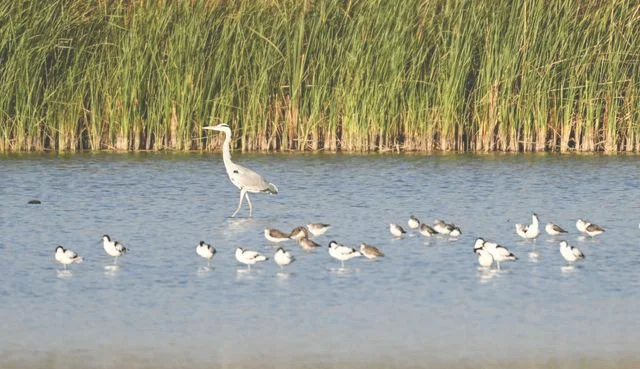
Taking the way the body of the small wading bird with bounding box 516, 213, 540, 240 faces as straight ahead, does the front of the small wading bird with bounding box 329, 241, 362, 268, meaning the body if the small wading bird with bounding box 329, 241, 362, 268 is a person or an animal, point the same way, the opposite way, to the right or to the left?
the opposite way

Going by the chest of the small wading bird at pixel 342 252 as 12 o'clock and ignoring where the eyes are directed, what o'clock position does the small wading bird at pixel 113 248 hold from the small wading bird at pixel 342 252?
the small wading bird at pixel 113 248 is roughly at 12 o'clock from the small wading bird at pixel 342 252.

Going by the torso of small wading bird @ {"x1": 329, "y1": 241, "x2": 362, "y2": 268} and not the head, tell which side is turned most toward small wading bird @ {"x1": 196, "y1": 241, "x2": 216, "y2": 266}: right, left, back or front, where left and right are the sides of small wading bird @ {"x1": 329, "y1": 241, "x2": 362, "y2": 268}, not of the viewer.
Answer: front

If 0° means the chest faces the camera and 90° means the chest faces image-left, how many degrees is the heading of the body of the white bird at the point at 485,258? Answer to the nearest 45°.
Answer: approximately 45°

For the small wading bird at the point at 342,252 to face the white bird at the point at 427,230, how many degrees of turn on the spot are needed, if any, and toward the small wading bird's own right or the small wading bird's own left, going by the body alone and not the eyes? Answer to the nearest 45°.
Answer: approximately 135° to the small wading bird's own right

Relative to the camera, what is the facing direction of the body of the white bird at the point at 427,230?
to the viewer's left

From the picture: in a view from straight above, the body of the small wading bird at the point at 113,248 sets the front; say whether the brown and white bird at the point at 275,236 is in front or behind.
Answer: behind

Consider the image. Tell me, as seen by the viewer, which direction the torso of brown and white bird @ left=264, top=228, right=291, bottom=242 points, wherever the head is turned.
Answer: to the viewer's left

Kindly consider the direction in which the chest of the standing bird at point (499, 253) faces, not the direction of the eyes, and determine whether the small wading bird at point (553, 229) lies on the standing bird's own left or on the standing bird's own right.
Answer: on the standing bird's own right

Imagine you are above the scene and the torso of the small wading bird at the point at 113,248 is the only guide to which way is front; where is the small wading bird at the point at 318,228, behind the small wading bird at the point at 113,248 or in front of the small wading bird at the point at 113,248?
behind

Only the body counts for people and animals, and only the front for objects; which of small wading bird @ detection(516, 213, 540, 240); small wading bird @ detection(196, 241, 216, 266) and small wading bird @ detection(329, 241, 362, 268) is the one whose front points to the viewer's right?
small wading bird @ detection(516, 213, 540, 240)

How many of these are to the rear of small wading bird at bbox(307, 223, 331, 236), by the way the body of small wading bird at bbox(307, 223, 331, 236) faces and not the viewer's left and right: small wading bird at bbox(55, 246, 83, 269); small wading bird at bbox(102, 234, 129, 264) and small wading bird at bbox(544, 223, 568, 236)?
1

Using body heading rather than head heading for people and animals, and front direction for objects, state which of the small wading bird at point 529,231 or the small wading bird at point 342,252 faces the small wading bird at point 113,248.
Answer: the small wading bird at point 342,252
